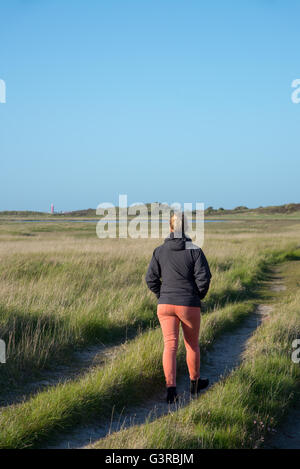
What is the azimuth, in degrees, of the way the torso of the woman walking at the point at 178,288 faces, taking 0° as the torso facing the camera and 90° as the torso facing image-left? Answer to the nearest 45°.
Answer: approximately 180°
